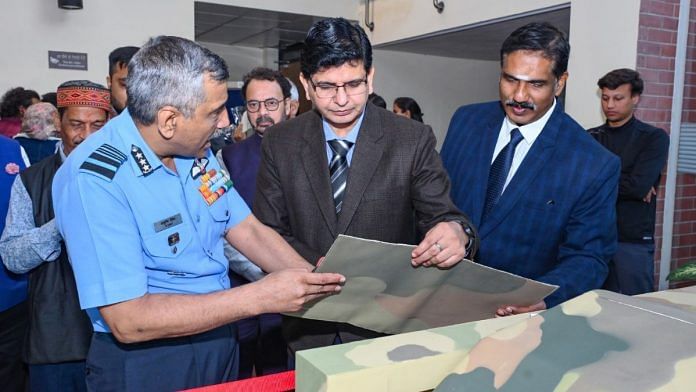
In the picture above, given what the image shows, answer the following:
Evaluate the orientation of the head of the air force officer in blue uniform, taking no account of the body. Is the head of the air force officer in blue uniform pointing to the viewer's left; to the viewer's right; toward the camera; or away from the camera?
to the viewer's right

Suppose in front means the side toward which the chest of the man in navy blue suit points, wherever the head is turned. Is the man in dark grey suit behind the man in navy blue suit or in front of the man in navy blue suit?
in front

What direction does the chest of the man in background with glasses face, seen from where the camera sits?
toward the camera

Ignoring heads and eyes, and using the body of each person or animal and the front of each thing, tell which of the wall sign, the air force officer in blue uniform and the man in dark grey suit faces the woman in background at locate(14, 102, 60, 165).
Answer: the wall sign

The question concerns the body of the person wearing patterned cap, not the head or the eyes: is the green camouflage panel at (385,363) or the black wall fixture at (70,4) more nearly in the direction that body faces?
the green camouflage panel

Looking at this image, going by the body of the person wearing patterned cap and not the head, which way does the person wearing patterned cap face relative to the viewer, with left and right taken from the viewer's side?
facing the viewer and to the right of the viewer

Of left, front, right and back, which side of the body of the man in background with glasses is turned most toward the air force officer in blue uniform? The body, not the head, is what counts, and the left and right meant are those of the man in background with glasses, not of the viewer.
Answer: front

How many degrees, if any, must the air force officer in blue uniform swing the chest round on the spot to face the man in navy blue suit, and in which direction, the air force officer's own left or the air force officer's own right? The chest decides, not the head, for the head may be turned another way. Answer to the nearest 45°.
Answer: approximately 45° to the air force officer's own left

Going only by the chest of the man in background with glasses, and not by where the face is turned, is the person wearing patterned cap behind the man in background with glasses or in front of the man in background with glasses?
in front

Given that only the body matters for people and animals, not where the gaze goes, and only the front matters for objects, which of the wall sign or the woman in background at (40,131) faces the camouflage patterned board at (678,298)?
the wall sign

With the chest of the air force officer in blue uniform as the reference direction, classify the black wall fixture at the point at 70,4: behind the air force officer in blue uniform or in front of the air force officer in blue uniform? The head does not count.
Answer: behind

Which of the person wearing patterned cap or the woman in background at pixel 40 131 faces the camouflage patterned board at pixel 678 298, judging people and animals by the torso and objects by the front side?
the person wearing patterned cap

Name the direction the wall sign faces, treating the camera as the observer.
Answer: facing the viewer
